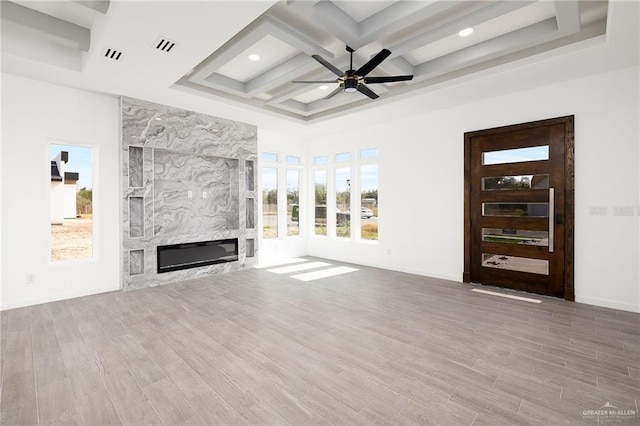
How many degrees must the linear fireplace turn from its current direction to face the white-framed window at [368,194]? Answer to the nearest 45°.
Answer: approximately 45° to its left

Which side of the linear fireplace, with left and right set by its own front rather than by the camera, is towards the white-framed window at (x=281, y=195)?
left

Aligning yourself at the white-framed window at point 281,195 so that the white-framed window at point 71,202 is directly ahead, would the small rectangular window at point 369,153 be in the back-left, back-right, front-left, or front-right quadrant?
back-left

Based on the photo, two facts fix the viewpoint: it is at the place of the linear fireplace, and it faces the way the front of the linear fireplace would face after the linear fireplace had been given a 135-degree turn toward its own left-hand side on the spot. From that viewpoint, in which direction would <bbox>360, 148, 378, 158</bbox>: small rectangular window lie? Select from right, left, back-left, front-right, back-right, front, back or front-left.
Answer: right

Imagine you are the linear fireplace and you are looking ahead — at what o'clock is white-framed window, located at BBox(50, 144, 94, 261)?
The white-framed window is roughly at 4 o'clock from the linear fireplace.

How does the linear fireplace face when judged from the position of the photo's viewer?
facing the viewer and to the right of the viewer

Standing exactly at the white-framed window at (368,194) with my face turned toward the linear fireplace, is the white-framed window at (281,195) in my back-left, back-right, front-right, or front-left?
front-right

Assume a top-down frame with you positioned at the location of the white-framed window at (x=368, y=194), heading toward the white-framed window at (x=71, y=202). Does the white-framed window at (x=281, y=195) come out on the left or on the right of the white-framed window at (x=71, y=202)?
right
